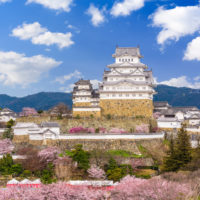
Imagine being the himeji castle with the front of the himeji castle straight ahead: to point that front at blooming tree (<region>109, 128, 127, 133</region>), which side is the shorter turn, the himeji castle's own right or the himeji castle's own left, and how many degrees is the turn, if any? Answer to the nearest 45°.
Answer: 0° — it already faces it

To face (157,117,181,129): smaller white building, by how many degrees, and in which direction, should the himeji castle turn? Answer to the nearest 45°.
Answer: approximately 45° to its left

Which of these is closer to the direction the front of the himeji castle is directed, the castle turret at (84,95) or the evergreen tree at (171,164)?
the evergreen tree

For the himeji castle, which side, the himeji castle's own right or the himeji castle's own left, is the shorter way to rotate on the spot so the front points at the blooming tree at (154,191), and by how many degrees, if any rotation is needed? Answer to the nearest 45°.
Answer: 0° — it already faces it

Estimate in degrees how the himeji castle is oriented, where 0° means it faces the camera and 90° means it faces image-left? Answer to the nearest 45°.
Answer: approximately 0°

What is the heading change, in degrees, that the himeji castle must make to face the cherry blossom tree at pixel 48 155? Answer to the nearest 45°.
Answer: approximately 45° to its right
